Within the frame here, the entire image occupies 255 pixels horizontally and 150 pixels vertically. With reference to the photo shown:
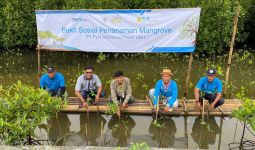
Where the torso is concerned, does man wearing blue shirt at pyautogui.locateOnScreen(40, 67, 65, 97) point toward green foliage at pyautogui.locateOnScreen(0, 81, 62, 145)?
yes

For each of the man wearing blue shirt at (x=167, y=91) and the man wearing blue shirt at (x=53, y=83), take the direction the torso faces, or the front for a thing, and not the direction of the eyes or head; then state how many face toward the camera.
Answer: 2

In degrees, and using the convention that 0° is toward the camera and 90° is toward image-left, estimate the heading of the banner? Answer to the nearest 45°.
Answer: approximately 0°

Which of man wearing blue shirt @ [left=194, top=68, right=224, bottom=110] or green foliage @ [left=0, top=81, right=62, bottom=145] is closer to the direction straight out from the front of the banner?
the green foliage

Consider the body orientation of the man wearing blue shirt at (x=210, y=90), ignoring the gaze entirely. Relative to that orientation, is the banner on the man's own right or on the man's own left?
on the man's own right

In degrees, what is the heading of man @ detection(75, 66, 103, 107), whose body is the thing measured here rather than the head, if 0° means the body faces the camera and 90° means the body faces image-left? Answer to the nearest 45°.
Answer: approximately 0°

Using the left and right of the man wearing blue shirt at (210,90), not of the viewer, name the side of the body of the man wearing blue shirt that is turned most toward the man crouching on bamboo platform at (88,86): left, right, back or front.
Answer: right

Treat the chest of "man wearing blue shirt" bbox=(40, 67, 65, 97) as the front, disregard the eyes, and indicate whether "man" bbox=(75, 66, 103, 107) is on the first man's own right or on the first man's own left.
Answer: on the first man's own left
